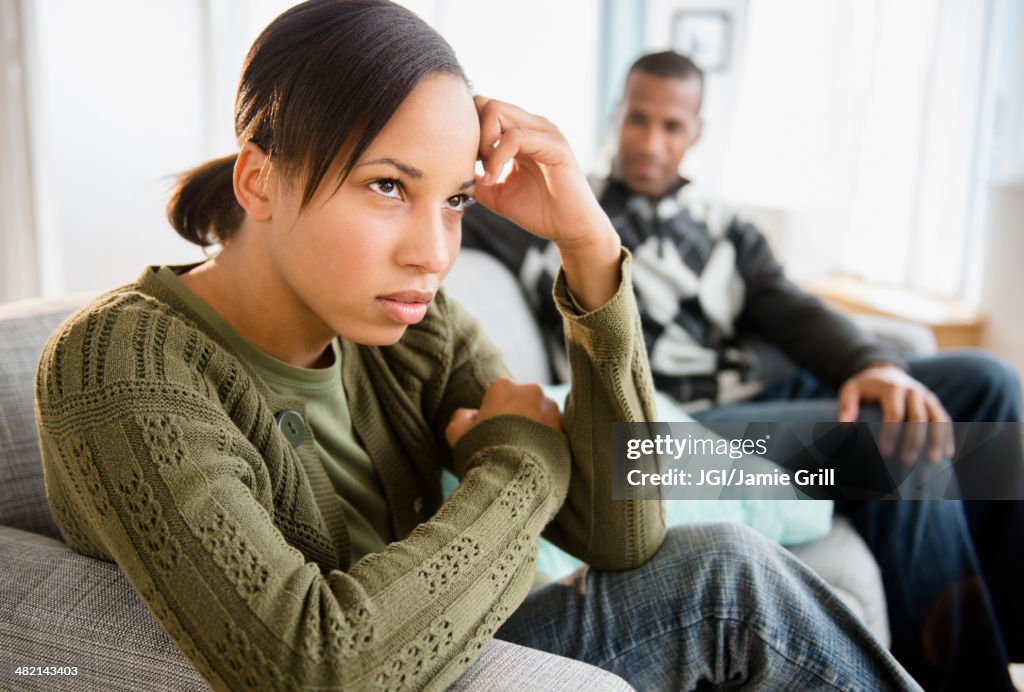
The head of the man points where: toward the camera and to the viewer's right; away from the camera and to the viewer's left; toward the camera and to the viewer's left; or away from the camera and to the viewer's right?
toward the camera and to the viewer's left

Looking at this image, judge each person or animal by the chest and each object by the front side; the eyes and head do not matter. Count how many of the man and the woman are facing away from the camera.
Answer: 0

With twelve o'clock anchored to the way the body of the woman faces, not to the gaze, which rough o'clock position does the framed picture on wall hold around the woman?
The framed picture on wall is roughly at 8 o'clock from the woman.

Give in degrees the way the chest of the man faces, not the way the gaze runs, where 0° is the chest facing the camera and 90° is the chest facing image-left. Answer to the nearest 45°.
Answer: approximately 315°

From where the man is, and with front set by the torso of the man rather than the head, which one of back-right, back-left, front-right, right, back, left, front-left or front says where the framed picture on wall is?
back-left

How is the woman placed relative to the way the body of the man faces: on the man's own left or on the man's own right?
on the man's own right
